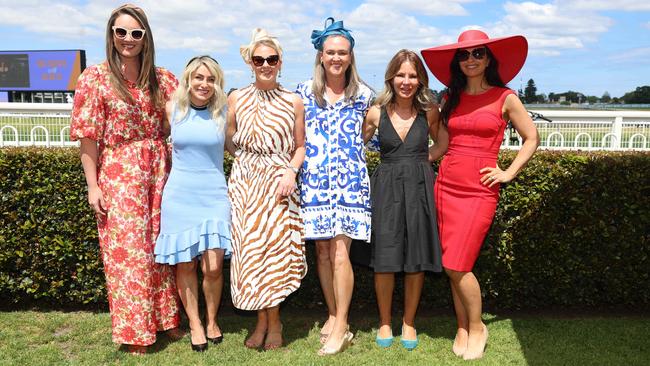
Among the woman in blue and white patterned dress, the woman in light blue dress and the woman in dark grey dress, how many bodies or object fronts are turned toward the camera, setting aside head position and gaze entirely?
3

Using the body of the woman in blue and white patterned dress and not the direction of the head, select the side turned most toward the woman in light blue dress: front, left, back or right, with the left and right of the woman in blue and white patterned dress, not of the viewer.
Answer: right

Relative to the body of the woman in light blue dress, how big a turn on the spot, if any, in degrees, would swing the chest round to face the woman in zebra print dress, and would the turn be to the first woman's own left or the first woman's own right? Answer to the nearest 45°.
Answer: approximately 90° to the first woman's own left

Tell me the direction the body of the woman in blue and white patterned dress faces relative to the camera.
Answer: toward the camera

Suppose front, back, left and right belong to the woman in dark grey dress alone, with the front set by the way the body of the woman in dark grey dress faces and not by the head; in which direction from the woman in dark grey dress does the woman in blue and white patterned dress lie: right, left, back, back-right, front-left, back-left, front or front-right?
right

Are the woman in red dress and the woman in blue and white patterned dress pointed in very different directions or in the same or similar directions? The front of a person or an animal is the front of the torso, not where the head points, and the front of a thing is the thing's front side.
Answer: same or similar directions

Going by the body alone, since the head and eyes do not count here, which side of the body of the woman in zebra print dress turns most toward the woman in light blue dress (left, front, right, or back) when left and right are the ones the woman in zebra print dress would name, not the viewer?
right

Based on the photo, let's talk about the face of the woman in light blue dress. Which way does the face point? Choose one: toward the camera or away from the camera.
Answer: toward the camera

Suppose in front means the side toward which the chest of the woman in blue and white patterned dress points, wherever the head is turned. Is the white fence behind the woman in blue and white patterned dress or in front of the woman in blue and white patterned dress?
behind

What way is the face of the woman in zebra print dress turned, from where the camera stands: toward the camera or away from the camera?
toward the camera

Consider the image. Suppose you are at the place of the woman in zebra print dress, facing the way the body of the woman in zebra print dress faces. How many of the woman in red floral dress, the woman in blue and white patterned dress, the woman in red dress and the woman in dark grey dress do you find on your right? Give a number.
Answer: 1

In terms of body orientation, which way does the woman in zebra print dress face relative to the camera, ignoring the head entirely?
toward the camera

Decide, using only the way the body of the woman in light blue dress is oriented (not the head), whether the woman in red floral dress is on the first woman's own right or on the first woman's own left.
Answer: on the first woman's own right

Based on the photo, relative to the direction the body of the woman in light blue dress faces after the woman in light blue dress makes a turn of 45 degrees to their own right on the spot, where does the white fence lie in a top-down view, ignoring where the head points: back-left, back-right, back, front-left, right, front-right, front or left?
back

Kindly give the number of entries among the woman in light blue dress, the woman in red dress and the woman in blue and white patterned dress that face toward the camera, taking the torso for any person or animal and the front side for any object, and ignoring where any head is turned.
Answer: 3
